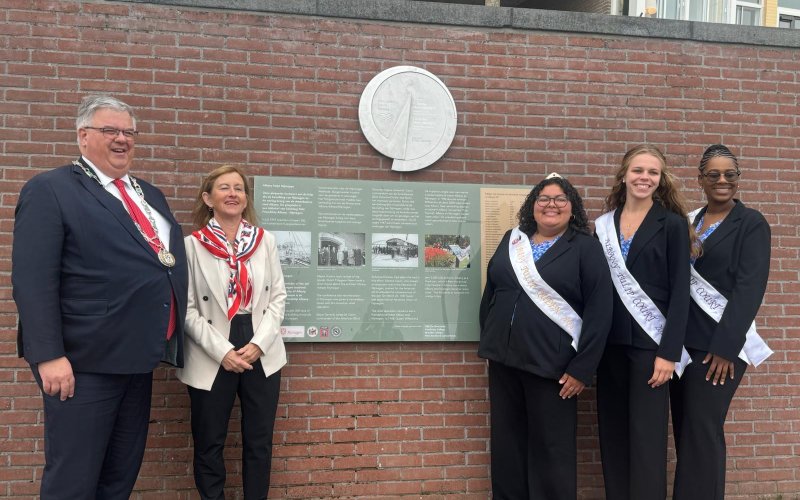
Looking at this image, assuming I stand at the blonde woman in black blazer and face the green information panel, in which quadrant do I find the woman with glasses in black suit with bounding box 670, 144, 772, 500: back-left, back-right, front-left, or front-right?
back-right

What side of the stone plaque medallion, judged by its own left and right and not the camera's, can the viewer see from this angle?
front

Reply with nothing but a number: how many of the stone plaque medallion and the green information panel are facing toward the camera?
2

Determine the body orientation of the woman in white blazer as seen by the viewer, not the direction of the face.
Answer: toward the camera

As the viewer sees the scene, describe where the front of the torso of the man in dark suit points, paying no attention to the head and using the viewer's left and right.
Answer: facing the viewer and to the right of the viewer

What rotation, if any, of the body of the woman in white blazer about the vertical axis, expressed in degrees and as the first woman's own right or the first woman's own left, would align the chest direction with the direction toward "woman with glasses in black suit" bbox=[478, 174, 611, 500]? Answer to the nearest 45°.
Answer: approximately 90° to the first woman's own left

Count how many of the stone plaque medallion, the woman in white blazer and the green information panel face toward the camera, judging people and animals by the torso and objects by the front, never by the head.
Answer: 3

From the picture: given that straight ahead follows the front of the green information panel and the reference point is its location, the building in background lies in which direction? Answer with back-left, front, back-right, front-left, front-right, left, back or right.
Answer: back-left
